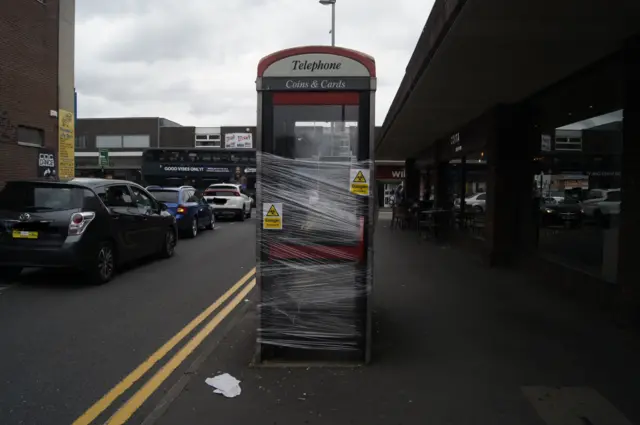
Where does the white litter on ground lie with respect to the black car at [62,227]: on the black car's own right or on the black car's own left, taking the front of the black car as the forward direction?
on the black car's own right

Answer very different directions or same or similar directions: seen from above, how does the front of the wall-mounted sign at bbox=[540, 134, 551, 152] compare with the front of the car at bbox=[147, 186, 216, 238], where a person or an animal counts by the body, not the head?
very different directions

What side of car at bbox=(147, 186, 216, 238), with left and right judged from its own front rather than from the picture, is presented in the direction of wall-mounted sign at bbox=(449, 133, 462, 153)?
right

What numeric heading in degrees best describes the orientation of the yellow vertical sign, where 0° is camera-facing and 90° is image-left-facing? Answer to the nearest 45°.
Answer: approximately 0°

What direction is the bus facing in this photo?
to the viewer's right

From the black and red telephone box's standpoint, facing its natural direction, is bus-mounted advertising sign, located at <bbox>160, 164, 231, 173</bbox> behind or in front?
behind

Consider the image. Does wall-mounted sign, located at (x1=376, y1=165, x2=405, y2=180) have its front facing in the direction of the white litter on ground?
yes

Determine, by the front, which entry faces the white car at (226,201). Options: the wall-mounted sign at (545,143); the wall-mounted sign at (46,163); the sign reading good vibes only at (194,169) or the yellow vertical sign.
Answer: the sign reading good vibes only at (194,169)

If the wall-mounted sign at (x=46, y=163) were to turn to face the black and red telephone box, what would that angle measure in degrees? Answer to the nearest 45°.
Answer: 0° — it already faces it
